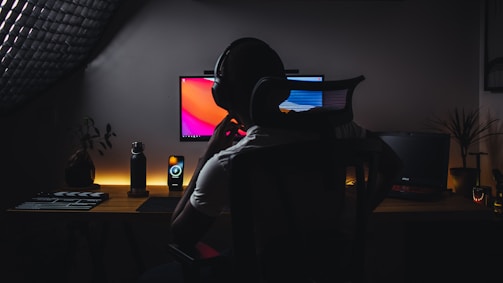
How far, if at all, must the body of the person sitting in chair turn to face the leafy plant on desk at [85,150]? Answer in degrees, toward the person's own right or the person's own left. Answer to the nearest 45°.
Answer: approximately 45° to the person's own left

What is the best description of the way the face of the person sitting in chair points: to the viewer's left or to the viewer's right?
to the viewer's left

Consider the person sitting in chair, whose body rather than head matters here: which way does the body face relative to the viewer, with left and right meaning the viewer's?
facing away from the viewer

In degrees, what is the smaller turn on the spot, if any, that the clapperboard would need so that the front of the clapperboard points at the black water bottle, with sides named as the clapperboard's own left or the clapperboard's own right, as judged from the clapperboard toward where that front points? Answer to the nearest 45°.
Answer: approximately 90° to the clapperboard's own left

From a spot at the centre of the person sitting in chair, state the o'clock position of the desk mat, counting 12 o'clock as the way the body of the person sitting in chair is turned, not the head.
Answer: The desk mat is roughly at 11 o'clock from the person sitting in chair.

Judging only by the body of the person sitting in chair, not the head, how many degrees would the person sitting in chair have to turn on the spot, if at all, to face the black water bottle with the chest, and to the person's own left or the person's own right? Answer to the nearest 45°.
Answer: approximately 45° to the person's own left

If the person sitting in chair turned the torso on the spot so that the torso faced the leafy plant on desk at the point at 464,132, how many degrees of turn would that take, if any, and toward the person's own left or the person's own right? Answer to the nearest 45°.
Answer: approximately 45° to the person's own right

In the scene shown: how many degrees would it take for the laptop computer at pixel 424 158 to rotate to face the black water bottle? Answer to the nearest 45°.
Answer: approximately 45° to its right

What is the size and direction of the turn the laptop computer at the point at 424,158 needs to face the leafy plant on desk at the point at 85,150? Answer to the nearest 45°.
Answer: approximately 45° to its right

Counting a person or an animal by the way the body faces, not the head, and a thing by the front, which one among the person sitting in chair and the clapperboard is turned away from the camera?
the person sitting in chair

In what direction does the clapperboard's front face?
toward the camera

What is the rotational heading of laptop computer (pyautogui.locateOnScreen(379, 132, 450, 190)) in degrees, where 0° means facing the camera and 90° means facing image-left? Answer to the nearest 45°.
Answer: approximately 45°

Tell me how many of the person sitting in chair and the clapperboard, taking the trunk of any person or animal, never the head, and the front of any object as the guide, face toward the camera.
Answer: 1
